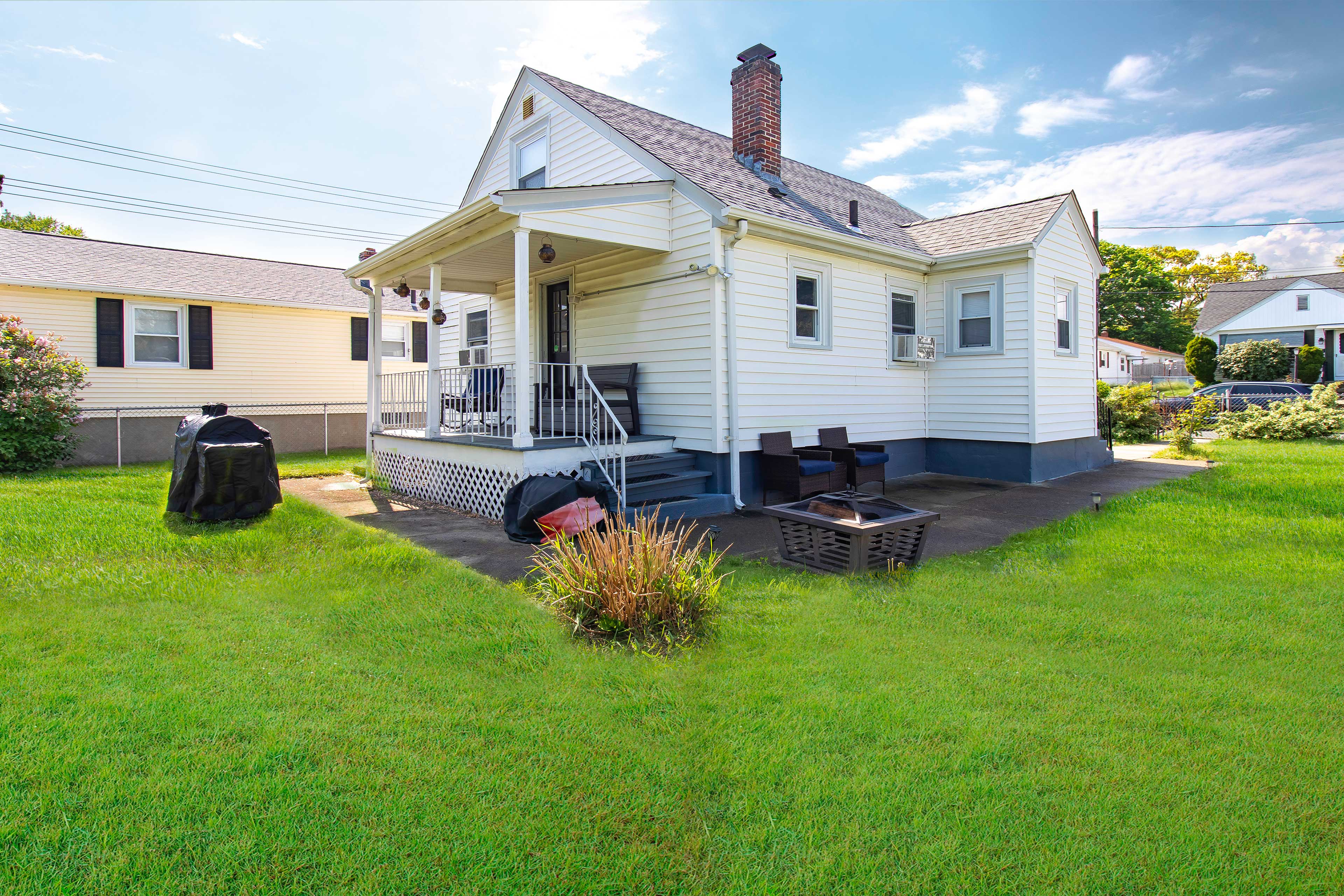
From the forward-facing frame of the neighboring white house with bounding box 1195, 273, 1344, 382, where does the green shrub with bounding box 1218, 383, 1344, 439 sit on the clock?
The green shrub is roughly at 12 o'clock from the neighboring white house.

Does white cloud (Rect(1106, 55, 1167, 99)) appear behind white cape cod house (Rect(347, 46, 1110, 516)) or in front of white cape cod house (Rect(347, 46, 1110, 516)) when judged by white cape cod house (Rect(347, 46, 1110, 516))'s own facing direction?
behind

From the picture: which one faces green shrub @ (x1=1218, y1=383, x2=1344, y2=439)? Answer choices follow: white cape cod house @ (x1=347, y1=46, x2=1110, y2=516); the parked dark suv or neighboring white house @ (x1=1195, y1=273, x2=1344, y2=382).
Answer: the neighboring white house

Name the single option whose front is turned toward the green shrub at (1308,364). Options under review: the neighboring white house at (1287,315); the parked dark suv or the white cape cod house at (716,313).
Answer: the neighboring white house

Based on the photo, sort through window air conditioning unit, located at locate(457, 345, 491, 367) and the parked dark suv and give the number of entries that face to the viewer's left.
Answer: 1

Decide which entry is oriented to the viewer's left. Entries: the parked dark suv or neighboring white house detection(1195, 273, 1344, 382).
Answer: the parked dark suv

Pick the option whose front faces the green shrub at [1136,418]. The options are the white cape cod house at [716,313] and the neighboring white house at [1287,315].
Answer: the neighboring white house

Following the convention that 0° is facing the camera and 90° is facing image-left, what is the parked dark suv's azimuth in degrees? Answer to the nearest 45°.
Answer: approximately 90°
